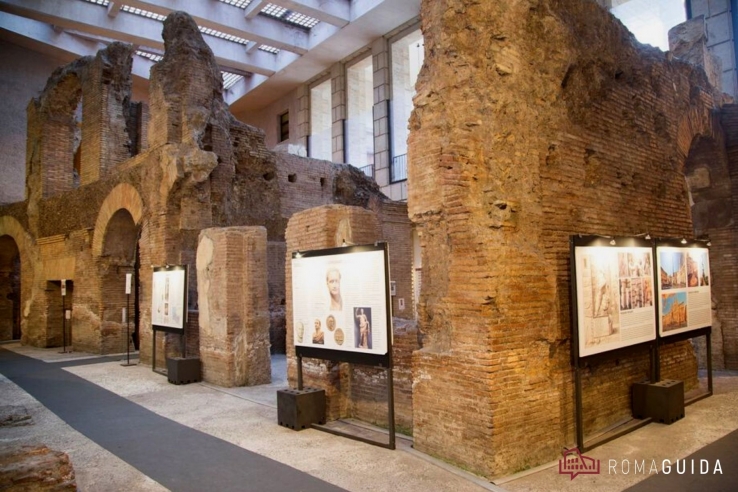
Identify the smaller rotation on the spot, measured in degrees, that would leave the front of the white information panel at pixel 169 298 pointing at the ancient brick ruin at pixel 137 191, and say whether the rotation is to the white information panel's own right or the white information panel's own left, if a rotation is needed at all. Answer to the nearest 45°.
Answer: approximately 135° to the white information panel's own right

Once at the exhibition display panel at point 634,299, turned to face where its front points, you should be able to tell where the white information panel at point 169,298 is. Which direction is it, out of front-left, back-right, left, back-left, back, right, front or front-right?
back-right

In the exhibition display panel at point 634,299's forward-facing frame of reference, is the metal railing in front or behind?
behind

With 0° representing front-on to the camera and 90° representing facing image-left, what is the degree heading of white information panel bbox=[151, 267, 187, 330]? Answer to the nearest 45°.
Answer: approximately 45°

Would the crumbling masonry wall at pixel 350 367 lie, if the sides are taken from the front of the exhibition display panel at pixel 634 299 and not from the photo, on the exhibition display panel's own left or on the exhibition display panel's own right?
on the exhibition display panel's own right

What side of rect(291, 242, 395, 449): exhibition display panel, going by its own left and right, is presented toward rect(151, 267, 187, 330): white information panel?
right

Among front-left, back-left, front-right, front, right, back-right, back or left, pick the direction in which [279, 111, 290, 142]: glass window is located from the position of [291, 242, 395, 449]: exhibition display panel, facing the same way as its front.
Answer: back-right

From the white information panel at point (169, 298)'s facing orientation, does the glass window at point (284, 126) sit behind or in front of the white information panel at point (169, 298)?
behind

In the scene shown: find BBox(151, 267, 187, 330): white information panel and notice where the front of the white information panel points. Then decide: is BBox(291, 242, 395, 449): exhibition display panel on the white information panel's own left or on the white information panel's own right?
on the white information panel's own left

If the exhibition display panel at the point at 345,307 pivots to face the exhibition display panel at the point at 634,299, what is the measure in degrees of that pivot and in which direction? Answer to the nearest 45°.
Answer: approximately 135° to its left

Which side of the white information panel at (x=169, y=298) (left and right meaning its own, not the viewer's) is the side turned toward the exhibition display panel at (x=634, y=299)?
left
